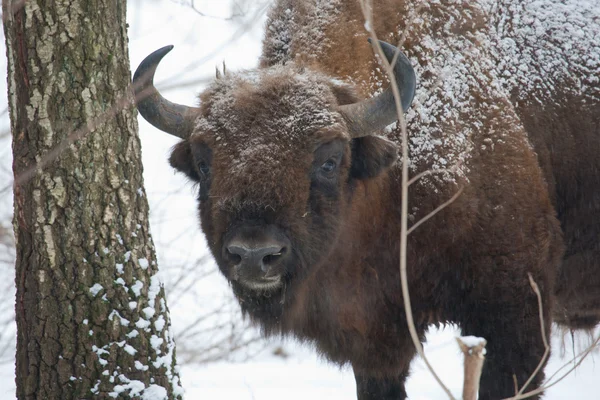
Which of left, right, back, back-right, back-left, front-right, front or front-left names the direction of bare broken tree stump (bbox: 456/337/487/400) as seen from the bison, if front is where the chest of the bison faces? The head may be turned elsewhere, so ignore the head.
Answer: front-left

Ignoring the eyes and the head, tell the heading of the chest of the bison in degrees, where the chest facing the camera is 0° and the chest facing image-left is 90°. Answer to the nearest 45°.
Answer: approximately 45°

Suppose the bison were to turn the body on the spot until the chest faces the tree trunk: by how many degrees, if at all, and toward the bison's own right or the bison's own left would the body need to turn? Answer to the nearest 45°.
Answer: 0° — it already faces it

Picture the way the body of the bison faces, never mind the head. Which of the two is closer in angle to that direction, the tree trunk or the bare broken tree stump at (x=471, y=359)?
the tree trunk
